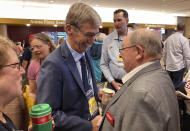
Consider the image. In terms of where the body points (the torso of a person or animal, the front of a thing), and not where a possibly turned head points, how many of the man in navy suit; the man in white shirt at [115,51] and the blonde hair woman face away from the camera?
0

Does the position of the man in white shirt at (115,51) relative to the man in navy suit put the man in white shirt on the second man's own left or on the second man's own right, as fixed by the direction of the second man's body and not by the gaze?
on the second man's own left

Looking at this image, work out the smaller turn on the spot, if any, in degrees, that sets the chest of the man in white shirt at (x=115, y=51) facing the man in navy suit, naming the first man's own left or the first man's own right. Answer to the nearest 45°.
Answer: approximately 45° to the first man's own right

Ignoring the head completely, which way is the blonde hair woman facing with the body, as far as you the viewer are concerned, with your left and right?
facing to the right of the viewer

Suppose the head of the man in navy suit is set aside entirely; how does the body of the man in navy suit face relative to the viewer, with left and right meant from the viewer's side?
facing the viewer and to the right of the viewer

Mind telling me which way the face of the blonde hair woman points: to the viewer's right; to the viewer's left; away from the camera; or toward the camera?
to the viewer's right

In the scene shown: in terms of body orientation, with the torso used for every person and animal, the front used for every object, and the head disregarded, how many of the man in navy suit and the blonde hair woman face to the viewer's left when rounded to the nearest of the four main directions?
0

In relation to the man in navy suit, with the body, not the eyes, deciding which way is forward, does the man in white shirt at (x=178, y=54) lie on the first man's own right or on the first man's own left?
on the first man's own left

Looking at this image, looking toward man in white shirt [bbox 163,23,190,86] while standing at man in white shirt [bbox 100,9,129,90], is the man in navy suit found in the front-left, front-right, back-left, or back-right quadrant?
back-right

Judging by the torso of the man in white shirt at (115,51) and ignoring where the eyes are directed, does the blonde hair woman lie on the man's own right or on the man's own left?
on the man's own right
